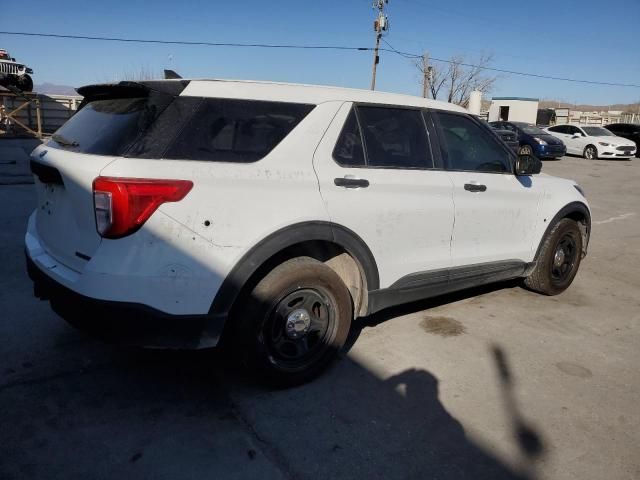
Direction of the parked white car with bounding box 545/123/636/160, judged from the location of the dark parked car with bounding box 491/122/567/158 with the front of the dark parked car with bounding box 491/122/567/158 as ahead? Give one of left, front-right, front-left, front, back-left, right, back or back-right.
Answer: left

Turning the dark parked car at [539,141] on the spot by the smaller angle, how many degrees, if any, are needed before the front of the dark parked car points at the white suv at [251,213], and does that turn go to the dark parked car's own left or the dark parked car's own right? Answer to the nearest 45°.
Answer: approximately 45° to the dark parked car's own right

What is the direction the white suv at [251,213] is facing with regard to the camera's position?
facing away from the viewer and to the right of the viewer

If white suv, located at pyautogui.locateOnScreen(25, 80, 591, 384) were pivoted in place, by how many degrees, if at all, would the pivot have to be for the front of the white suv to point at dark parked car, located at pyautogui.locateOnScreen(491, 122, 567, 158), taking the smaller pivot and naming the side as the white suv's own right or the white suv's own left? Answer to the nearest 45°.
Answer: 0° — it already faces it

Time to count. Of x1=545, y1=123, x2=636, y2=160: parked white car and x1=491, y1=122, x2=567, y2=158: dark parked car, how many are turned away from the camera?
0

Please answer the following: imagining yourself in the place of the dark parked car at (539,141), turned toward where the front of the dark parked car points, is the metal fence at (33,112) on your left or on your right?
on your right

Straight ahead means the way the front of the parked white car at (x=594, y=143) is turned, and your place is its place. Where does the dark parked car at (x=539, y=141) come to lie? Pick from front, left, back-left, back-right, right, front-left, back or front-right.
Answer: right

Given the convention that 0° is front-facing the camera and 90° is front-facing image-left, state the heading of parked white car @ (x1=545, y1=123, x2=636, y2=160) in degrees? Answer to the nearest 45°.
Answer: approximately 315°

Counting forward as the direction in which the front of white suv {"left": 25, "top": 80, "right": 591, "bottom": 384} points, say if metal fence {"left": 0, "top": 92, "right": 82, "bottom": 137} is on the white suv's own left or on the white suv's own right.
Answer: on the white suv's own left

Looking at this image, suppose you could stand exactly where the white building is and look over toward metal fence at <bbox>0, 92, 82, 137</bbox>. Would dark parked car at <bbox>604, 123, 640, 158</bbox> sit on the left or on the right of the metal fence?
left

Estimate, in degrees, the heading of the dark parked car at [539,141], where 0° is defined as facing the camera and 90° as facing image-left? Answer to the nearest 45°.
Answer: approximately 315°

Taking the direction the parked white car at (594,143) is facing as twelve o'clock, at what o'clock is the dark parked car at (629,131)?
The dark parked car is roughly at 8 o'clock from the parked white car.
